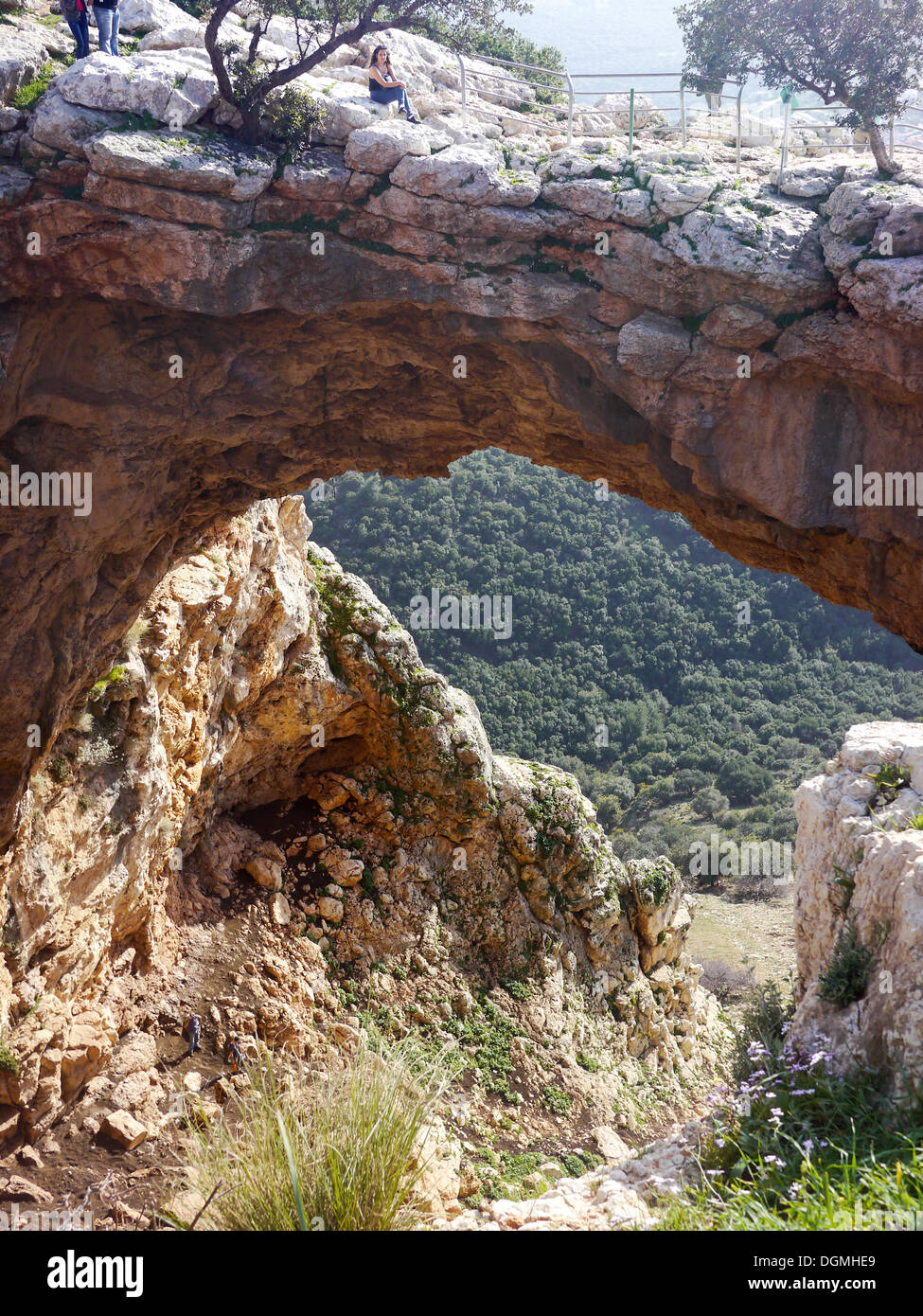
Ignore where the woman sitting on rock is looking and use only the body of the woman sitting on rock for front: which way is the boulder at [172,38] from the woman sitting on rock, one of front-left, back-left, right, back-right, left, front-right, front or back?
back-right

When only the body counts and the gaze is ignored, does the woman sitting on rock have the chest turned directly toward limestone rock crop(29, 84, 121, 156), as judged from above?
no

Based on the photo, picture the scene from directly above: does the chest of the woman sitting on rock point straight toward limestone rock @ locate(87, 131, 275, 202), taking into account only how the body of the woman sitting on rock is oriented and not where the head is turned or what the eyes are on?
no

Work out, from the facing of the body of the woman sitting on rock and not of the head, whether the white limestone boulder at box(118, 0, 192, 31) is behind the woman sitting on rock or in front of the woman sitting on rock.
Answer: behind

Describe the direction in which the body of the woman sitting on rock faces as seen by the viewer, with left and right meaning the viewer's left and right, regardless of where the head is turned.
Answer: facing the viewer and to the right of the viewer

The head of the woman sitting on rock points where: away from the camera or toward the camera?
toward the camera
